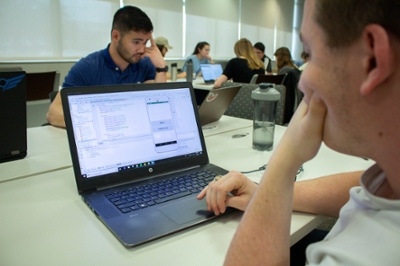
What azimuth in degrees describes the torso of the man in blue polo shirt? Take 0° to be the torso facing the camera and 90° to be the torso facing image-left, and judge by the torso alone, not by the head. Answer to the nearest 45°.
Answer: approximately 315°

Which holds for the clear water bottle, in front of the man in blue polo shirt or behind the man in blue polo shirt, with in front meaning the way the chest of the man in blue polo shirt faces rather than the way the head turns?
in front

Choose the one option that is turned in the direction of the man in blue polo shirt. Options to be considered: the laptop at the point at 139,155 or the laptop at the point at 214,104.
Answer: the laptop at the point at 214,104

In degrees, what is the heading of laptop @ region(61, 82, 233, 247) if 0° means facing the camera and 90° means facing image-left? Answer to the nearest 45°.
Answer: approximately 315°

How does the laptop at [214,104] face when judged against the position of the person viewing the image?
facing away from the viewer and to the left of the viewer

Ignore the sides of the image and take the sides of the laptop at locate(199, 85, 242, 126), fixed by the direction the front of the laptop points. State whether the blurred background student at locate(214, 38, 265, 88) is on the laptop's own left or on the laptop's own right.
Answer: on the laptop's own right

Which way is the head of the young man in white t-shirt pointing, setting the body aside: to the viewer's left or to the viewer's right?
to the viewer's left

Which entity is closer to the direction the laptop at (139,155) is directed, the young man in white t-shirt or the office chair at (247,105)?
the young man in white t-shirt

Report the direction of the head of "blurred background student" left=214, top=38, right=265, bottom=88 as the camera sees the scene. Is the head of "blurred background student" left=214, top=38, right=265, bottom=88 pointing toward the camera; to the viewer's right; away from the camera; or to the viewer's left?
away from the camera

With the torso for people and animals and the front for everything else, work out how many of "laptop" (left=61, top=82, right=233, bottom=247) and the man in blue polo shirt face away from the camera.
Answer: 0

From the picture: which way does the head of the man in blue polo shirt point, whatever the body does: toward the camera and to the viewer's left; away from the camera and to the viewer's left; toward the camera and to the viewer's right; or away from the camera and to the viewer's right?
toward the camera and to the viewer's right

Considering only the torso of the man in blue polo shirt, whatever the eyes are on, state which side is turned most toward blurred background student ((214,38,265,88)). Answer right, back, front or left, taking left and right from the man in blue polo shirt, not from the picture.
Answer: left

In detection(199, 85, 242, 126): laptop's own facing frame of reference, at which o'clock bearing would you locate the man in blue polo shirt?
The man in blue polo shirt is roughly at 12 o'clock from the laptop.
